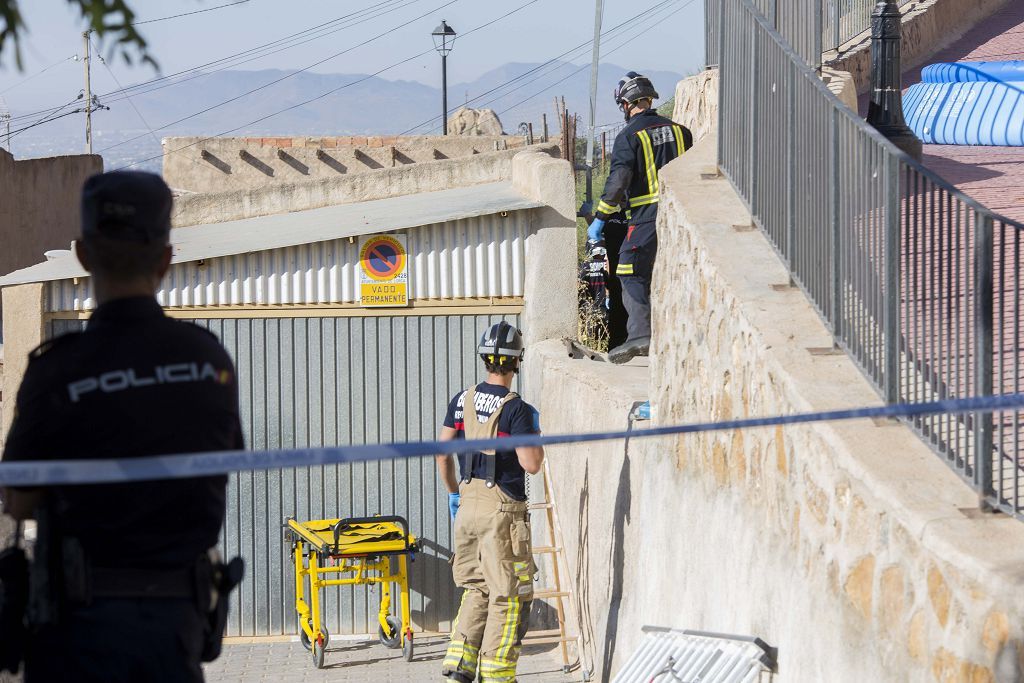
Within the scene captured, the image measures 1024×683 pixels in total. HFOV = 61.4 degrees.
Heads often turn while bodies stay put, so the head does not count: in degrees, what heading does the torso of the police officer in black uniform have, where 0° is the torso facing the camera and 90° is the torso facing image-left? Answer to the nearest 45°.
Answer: approximately 180°

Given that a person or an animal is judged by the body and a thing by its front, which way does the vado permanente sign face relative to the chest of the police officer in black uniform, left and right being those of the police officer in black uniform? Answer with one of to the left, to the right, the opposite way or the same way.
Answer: the opposite way

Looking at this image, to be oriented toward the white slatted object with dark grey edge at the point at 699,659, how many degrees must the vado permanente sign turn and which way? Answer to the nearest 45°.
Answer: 0° — it already faces it

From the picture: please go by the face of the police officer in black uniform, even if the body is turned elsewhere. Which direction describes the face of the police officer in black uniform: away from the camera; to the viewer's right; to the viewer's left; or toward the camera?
away from the camera

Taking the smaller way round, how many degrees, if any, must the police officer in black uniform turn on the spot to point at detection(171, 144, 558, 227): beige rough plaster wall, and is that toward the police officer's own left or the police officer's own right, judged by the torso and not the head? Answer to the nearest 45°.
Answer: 0° — they already face it

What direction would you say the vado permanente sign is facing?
toward the camera

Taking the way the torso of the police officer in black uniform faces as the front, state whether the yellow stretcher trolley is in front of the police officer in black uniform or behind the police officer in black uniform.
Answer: in front

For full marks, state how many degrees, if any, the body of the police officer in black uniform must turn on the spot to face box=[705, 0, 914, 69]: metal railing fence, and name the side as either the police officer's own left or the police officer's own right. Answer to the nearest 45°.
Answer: approximately 45° to the police officer's own right

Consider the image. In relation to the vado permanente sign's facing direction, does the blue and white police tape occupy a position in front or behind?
in front

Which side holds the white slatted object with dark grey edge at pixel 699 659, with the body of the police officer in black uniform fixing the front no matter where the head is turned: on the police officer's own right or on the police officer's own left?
on the police officer's own right

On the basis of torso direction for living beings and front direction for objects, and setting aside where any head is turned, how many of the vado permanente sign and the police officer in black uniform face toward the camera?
1

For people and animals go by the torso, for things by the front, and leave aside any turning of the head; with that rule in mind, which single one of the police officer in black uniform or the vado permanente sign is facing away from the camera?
the police officer in black uniform

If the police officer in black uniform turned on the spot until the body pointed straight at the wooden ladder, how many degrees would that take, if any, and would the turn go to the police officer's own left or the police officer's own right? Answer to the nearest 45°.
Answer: approximately 45° to the police officer's own right
